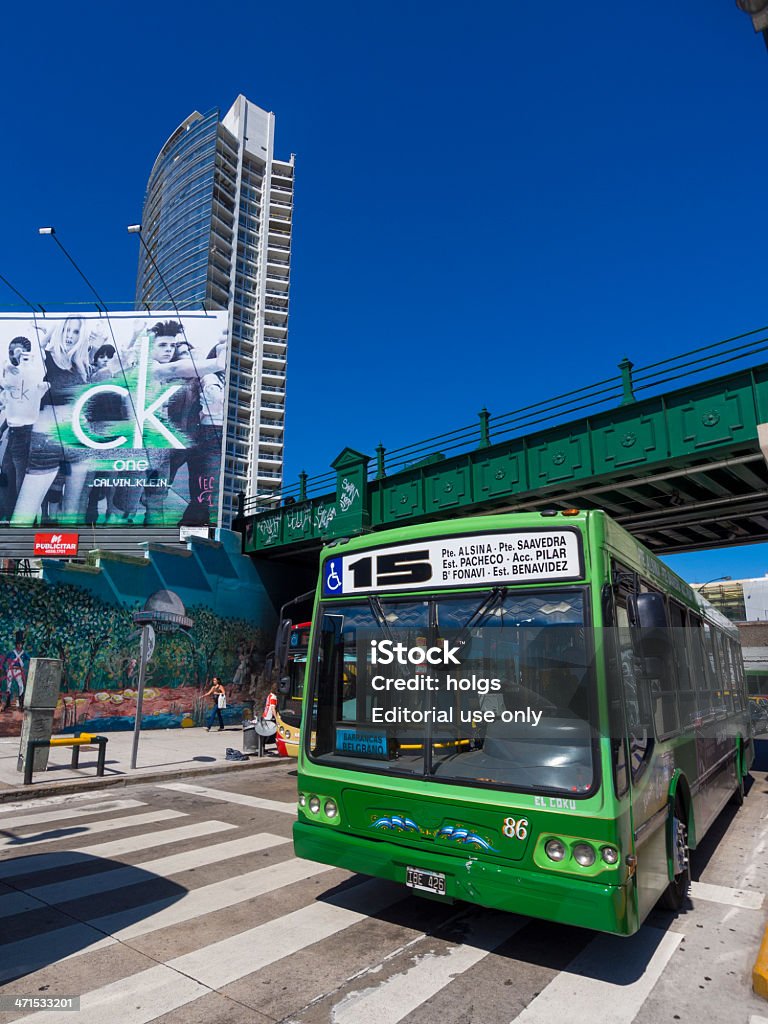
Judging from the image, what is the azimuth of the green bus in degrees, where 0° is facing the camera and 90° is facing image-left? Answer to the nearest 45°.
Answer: approximately 45°

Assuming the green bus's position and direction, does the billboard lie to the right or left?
on its right

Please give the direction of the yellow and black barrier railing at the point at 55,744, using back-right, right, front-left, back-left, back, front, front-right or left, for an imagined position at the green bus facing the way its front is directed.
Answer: right

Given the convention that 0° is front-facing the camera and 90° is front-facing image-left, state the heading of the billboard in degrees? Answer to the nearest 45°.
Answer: approximately 0°

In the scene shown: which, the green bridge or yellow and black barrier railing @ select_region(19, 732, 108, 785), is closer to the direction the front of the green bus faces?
the yellow and black barrier railing

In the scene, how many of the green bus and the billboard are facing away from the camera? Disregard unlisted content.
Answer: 0
